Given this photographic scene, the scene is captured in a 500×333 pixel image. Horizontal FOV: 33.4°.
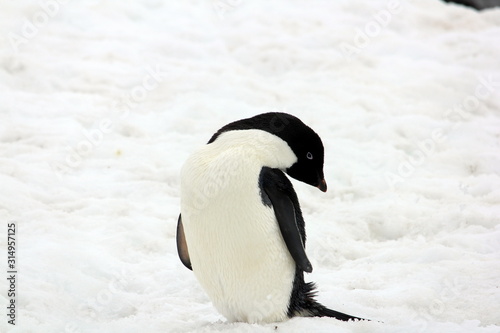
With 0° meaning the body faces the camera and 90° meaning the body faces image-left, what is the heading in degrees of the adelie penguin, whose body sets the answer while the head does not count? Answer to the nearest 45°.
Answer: approximately 45°
